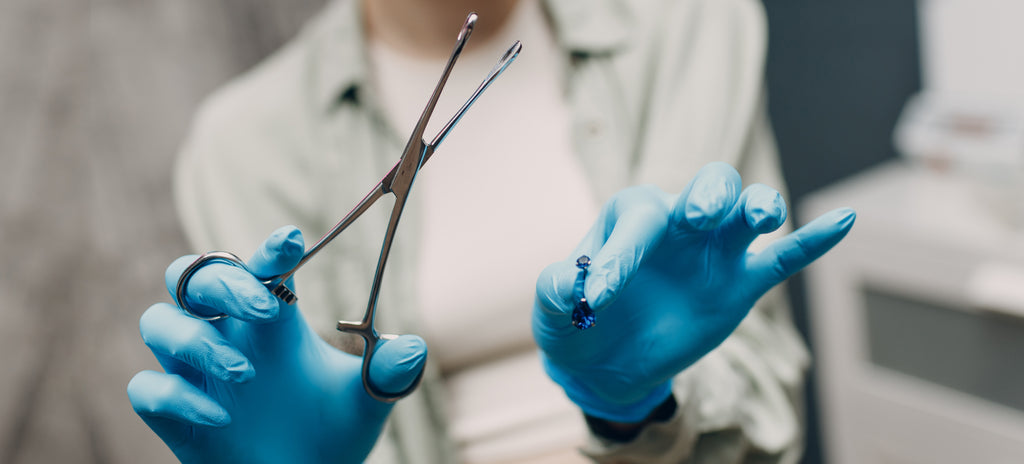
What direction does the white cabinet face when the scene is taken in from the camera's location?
facing the viewer and to the left of the viewer
